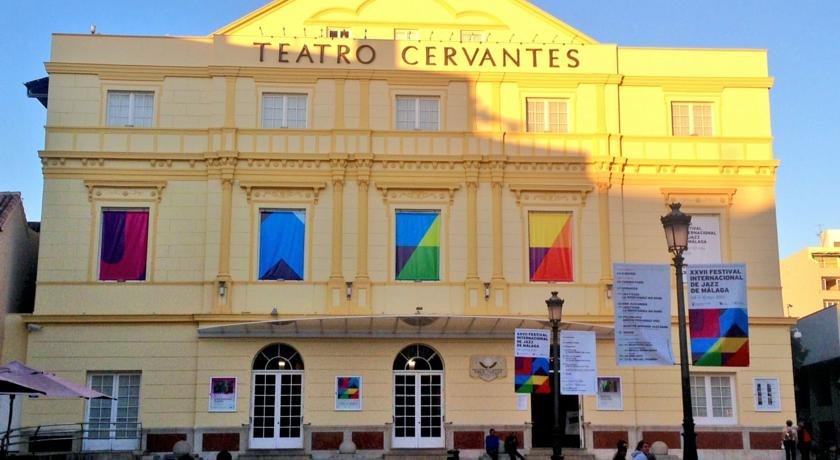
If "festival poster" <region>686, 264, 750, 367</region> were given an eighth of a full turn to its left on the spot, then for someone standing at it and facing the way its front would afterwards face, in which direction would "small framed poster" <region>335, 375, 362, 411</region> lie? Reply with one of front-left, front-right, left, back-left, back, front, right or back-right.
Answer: back

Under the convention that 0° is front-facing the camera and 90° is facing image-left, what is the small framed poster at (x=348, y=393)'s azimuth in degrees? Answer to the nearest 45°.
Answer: approximately 0°

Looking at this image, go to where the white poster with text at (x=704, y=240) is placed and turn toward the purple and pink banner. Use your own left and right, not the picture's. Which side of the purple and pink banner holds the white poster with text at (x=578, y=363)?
left

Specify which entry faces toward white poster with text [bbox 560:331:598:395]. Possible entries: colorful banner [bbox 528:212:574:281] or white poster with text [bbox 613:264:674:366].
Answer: the colorful banner

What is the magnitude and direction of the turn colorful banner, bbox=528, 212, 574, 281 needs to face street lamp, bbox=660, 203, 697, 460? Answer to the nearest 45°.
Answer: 0° — it already faces it
